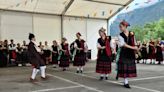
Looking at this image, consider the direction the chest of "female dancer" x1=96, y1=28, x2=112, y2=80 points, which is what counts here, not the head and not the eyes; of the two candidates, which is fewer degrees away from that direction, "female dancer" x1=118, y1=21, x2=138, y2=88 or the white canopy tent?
the female dancer

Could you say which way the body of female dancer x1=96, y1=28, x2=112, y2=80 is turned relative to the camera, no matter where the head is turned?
toward the camera

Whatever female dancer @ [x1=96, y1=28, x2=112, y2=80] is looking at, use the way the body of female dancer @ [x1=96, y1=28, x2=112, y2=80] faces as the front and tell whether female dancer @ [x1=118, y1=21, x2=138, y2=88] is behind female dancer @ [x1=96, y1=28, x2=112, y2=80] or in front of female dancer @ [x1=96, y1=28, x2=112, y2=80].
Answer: in front
